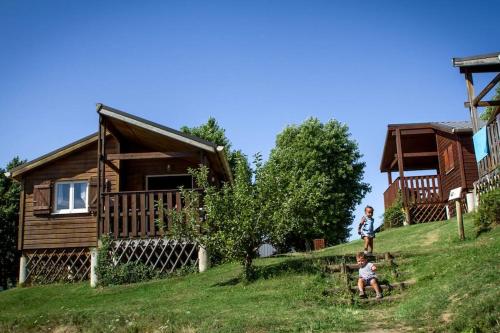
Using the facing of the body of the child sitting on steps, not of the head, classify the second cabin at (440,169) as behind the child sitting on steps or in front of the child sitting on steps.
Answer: behind

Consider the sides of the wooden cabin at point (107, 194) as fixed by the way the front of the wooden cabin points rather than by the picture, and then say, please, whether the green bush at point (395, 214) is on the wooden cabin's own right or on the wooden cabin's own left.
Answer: on the wooden cabin's own left

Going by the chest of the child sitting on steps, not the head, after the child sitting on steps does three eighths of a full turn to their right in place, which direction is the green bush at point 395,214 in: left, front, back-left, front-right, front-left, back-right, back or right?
front-right

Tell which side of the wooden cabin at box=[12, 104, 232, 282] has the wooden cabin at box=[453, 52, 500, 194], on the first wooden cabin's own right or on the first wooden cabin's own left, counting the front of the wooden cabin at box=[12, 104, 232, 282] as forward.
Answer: on the first wooden cabin's own left

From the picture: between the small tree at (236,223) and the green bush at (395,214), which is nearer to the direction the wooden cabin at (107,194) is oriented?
the small tree

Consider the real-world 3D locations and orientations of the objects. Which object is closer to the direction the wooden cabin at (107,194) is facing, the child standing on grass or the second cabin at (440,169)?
the child standing on grass

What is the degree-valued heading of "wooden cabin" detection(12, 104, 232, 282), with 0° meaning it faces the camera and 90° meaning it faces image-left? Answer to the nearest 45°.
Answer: approximately 0°

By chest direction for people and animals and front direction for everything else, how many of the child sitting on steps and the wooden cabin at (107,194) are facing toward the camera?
2

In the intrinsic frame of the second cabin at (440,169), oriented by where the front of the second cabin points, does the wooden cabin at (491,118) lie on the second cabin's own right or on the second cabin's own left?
on the second cabin's own left

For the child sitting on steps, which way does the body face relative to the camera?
toward the camera

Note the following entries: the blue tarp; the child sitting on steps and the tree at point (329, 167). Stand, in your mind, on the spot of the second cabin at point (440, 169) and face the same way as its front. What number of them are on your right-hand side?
1
